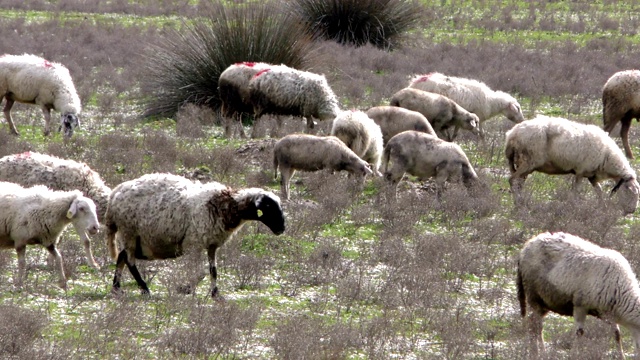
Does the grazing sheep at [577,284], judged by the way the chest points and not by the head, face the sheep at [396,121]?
no

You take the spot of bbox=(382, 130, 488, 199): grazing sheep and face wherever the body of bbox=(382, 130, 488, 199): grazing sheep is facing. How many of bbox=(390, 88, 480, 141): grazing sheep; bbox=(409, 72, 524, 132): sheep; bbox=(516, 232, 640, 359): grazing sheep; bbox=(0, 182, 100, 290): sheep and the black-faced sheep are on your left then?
2

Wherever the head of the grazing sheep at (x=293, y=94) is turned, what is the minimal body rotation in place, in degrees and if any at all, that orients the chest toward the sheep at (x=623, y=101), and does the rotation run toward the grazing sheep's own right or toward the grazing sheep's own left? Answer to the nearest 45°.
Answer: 0° — it already faces it

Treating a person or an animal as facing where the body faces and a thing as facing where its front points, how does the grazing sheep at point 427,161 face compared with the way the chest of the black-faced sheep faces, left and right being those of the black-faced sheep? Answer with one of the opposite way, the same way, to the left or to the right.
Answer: the same way

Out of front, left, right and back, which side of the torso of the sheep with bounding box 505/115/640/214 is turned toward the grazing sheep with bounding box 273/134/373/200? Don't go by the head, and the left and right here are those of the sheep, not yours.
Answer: back

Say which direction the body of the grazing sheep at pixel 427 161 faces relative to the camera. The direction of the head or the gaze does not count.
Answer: to the viewer's right

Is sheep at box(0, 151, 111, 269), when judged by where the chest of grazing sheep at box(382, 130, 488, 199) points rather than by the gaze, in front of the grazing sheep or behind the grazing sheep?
behind

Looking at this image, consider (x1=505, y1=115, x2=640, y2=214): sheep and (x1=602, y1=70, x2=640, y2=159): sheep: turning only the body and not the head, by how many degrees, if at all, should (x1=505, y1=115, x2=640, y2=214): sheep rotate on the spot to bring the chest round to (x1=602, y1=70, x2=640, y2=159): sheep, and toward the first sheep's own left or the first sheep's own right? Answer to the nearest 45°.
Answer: approximately 90° to the first sheep's own left

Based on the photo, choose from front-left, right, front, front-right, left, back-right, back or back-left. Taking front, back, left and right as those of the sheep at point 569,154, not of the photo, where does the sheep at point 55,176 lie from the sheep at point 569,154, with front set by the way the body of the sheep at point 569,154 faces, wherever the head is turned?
back-right

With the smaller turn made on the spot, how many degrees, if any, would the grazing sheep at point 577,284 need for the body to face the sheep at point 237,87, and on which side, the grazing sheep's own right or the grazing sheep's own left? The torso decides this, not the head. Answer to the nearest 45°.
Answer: approximately 135° to the grazing sheep's own left

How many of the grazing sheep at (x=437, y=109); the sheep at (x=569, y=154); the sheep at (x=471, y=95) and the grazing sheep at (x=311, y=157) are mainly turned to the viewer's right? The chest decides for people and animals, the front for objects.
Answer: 4

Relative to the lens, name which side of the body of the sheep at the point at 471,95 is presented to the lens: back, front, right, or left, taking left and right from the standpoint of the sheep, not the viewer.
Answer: right

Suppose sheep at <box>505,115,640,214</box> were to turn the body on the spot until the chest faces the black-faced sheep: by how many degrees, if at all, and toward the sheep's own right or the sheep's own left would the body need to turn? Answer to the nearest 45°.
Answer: approximately 135° to the sheep's own right

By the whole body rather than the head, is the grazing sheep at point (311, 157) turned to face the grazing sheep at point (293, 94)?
no

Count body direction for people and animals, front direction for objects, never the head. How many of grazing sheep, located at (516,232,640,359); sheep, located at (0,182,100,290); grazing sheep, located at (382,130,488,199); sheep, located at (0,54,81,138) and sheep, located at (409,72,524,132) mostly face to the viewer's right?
5

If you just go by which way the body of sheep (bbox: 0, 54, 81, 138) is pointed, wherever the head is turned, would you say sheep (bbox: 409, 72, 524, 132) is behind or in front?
in front

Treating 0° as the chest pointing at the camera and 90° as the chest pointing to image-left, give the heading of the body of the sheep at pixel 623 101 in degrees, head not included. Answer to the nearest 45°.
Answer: approximately 270°
